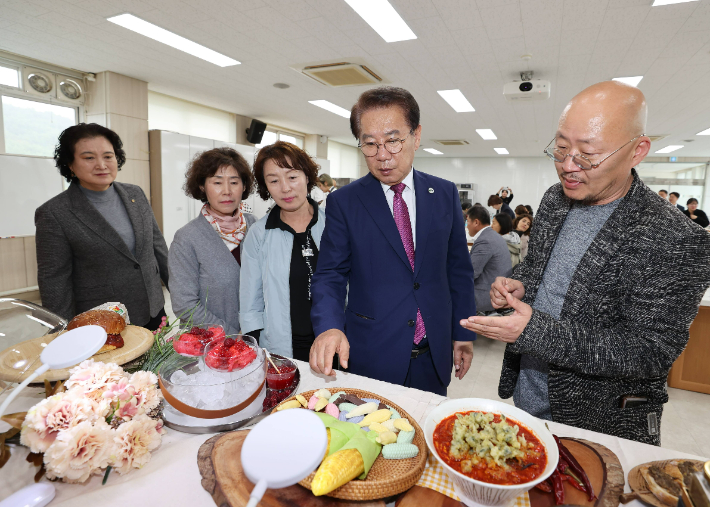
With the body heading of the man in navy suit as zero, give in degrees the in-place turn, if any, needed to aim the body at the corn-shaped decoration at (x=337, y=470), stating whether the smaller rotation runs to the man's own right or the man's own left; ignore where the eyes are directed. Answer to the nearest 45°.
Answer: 0° — they already face it

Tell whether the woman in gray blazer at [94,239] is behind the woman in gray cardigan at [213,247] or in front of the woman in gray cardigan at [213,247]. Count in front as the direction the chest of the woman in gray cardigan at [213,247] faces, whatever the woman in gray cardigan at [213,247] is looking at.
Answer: behind

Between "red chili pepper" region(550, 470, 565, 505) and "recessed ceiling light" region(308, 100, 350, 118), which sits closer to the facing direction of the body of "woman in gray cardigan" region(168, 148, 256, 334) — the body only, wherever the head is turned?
the red chili pepper

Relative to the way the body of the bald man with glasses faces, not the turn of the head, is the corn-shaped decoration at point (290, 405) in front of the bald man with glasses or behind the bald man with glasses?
in front

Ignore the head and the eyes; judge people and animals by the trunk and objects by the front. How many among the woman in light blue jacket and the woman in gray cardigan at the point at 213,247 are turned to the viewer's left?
0

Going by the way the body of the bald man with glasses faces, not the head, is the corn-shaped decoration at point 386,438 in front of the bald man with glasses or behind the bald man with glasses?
in front

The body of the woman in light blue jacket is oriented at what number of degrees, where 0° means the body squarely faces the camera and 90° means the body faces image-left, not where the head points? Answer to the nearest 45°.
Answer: approximately 315°

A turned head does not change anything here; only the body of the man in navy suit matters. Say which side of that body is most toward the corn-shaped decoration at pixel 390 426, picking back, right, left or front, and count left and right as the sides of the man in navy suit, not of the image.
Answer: front

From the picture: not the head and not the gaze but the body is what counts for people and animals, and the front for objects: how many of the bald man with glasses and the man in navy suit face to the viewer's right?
0

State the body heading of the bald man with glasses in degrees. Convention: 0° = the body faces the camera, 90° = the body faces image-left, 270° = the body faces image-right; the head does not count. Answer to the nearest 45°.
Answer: approximately 45°

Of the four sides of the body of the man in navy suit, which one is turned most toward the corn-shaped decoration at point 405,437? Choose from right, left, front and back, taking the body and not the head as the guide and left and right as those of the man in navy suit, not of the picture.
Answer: front

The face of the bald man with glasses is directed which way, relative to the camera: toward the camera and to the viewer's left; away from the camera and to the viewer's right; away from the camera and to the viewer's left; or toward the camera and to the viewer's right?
toward the camera and to the viewer's left

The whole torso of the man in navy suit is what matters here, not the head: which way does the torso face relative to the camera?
toward the camera
